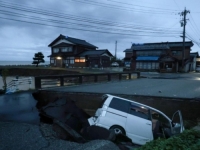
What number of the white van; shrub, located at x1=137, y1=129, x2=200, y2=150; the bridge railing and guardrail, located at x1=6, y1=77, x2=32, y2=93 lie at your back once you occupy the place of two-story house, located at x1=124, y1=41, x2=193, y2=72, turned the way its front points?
0

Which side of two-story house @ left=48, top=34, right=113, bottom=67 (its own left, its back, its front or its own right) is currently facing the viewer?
front

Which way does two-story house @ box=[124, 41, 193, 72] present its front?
toward the camera

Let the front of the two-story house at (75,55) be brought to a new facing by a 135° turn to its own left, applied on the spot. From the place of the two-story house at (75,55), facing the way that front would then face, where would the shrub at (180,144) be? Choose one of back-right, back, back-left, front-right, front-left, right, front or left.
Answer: back-right

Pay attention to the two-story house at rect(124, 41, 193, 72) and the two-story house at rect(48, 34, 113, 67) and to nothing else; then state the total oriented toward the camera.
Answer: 2

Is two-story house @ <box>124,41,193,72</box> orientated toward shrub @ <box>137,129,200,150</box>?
yes

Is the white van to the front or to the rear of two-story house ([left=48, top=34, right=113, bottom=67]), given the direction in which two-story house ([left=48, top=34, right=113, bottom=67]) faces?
to the front

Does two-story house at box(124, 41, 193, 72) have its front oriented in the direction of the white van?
yes

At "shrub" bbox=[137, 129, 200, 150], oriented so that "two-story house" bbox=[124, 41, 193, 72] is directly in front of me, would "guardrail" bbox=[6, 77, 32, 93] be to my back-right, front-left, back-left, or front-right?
front-left

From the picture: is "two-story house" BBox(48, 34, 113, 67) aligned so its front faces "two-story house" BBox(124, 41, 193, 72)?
no

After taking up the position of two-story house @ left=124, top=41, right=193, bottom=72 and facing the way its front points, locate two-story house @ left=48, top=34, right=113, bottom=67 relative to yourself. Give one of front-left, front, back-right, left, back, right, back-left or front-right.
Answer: right

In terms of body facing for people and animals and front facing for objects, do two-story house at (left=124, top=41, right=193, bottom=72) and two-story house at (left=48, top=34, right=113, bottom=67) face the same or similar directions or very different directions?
same or similar directions

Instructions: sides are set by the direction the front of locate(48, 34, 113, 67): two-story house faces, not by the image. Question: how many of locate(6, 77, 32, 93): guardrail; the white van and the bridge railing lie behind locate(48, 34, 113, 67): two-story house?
0

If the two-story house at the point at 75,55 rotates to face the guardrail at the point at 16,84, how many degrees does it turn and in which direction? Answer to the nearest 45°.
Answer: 0° — it already faces it

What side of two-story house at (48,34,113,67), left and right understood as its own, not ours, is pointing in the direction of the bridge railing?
front

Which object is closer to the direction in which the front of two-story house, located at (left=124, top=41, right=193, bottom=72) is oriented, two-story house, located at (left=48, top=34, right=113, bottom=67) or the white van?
the white van

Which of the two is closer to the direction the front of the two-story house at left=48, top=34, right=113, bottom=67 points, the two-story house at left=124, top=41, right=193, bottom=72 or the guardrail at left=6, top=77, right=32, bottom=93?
the guardrail
